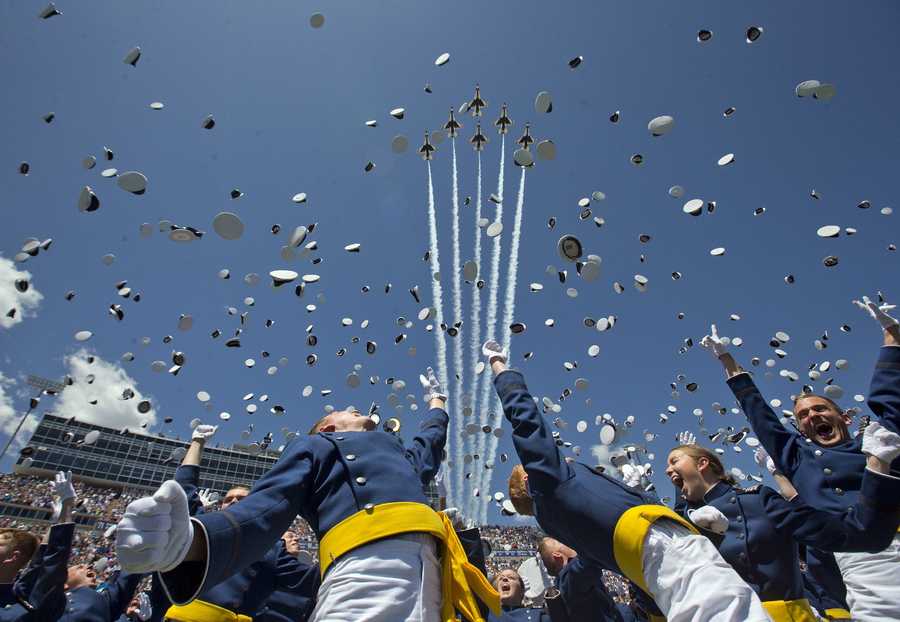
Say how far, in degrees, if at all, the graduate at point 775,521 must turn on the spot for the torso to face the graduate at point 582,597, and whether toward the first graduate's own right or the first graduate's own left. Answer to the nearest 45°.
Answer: approximately 45° to the first graduate's own right

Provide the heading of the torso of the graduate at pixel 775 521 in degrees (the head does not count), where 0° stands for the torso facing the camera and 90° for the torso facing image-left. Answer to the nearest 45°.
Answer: approximately 45°
